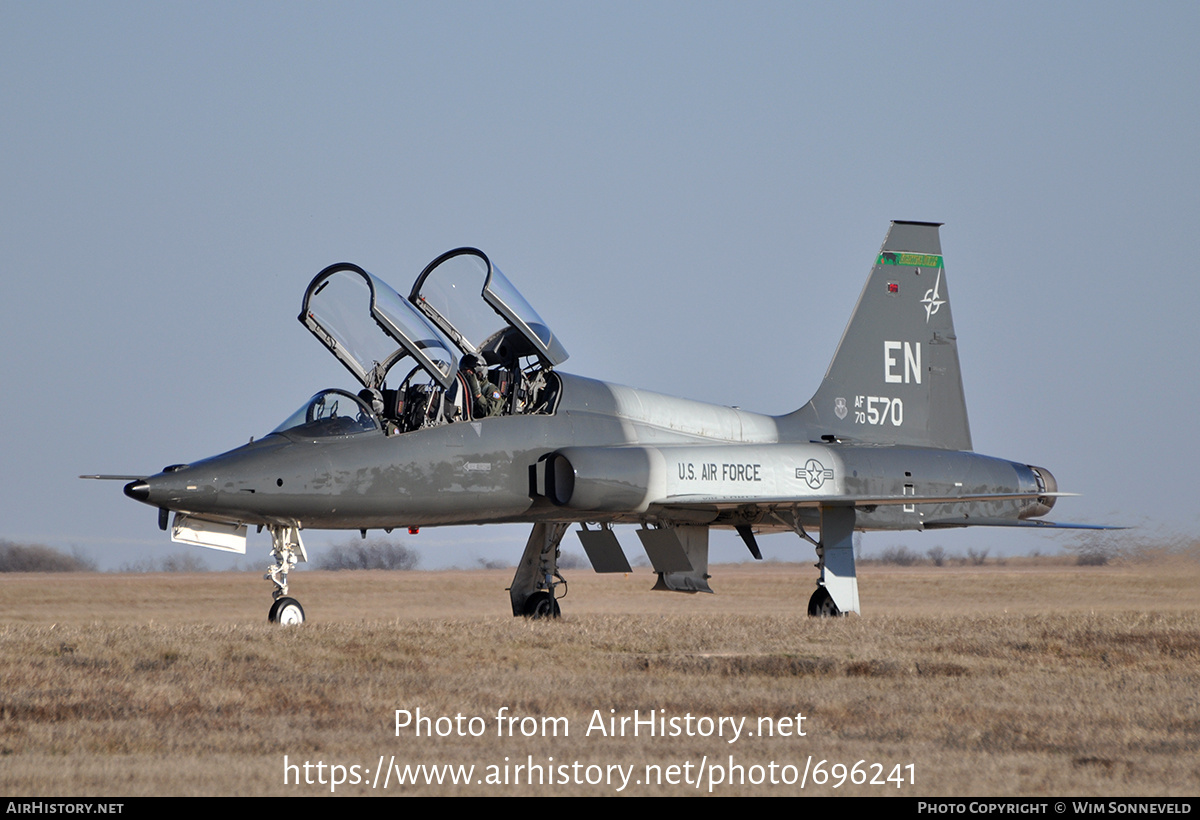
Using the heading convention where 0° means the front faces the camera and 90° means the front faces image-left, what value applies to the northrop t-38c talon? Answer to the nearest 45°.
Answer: approximately 45°
